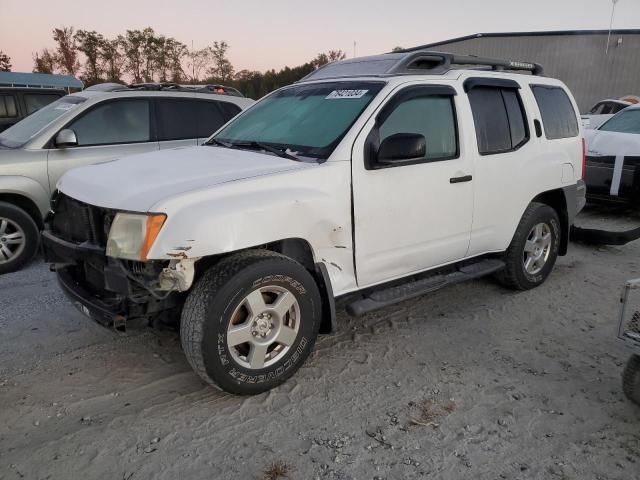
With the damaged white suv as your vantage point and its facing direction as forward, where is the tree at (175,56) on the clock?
The tree is roughly at 4 o'clock from the damaged white suv.

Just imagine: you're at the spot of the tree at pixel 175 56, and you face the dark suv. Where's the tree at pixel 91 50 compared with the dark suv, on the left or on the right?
right

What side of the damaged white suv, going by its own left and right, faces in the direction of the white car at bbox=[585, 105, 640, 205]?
back

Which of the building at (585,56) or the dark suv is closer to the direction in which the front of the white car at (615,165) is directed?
the dark suv

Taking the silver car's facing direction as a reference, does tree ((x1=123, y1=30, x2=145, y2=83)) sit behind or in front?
behind

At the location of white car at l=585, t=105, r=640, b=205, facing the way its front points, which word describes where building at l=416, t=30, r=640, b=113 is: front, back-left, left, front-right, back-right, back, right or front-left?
back-right

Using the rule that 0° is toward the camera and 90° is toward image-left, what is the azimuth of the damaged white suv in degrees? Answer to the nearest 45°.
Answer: approximately 45°

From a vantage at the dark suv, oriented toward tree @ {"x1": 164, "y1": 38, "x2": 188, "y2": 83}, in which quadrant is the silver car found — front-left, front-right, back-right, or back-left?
back-right

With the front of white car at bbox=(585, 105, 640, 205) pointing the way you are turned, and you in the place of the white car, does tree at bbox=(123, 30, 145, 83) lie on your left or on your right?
on your right
